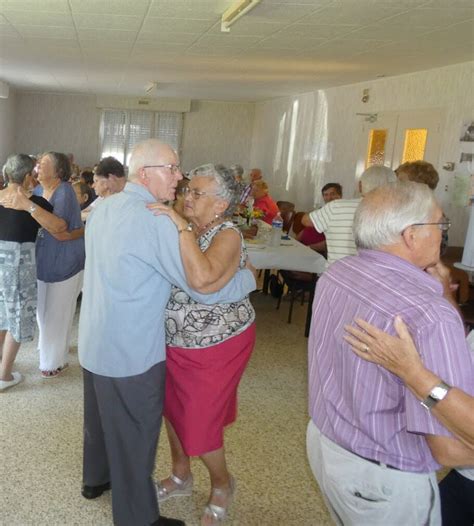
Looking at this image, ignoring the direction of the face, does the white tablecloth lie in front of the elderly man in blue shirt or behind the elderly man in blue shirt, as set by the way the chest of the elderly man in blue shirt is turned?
in front

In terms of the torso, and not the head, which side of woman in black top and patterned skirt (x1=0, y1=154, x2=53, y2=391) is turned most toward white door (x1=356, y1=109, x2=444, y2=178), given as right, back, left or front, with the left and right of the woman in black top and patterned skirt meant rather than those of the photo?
front

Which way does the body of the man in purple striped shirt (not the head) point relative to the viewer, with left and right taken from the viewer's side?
facing away from the viewer and to the right of the viewer

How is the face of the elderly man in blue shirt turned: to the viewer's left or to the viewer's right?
to the viewer's right

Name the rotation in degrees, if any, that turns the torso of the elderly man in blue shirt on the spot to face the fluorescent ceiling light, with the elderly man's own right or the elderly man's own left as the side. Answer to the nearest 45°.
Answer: approximately 45° to the elderly man's own left

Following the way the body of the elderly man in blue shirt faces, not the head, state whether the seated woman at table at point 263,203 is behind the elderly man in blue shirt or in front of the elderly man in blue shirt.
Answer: in front

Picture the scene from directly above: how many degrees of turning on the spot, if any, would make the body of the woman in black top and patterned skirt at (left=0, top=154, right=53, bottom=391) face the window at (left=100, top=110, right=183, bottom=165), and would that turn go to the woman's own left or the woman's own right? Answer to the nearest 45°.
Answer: approximately 45° to the woman's own left

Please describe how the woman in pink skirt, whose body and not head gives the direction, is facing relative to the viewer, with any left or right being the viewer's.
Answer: facing the viewer and to the left of the viewer

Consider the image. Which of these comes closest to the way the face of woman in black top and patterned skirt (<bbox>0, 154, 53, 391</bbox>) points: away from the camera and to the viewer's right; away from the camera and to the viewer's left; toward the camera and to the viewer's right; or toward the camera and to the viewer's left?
away from the camera and to the viewer's right

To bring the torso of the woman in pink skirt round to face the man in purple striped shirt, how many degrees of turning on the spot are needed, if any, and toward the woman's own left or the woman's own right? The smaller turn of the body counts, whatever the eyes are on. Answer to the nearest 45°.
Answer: approximately 90° to the woman's own left

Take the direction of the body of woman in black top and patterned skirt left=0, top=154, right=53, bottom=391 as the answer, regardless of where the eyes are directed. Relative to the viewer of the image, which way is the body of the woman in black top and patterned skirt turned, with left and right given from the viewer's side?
facing away from the viewer and to the right of the viewer

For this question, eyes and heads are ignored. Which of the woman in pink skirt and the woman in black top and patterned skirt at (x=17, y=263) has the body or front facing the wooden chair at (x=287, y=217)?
the woman in black top and patterned skirt

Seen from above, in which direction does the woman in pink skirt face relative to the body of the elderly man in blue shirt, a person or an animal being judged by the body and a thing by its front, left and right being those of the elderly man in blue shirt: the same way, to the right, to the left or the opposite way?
the opposite way
